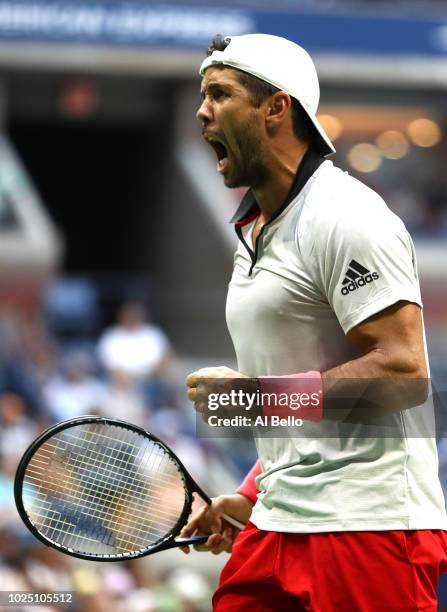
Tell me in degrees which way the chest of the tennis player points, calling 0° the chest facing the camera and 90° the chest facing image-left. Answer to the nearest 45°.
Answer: approximately 90°

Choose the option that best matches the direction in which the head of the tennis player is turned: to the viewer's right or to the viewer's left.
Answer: to the viewer's left

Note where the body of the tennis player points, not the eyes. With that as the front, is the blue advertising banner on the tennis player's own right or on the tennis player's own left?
on the tennis player's own right

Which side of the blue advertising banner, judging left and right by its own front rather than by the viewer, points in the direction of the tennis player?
front

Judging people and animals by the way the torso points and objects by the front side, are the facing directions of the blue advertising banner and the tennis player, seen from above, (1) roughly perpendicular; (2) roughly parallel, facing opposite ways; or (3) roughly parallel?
roughly perpendicular

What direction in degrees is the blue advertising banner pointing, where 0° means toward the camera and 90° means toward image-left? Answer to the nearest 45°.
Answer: approximately 0°
